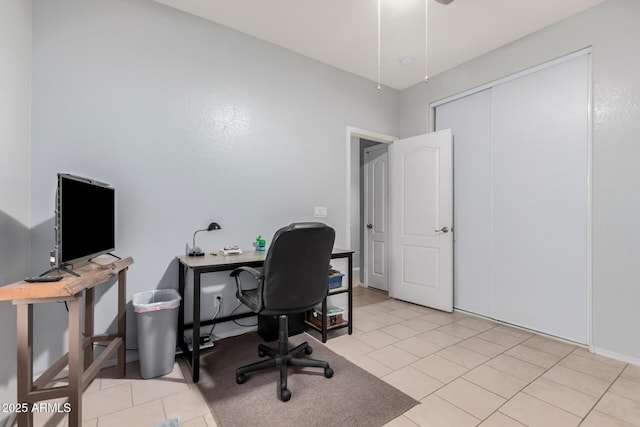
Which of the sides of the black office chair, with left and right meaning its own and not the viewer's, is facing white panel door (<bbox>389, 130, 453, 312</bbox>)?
right

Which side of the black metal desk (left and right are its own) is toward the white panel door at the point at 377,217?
left

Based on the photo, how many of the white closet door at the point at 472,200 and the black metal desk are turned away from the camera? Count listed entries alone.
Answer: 0

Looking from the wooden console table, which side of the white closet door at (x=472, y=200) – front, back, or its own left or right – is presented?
front

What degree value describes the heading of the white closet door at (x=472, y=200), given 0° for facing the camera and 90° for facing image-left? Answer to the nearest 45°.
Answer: approximately 45°

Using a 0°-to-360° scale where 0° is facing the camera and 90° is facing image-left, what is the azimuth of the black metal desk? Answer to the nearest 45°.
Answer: approximately 315°

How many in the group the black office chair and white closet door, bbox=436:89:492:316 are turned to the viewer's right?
0

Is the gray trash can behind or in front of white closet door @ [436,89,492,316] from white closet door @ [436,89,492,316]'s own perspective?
in front

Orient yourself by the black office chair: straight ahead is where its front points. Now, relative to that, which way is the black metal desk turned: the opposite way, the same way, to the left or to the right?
the opposite way

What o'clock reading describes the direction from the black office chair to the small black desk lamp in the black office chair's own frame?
The small black desk lamp is roughly at 12 o'clock from the black office chair.

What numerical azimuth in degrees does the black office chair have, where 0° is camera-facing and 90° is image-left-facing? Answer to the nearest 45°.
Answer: approximately 135°

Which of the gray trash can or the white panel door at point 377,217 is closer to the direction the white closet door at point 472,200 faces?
the gray trash can

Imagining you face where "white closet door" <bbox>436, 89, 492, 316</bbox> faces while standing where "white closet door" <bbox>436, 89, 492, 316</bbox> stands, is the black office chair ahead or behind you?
ahead
